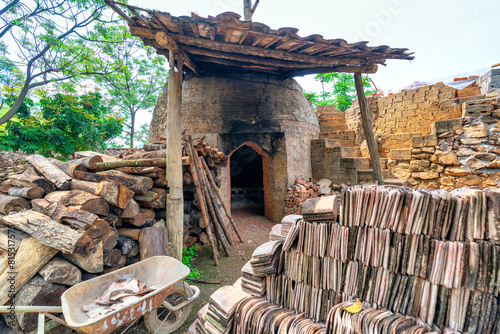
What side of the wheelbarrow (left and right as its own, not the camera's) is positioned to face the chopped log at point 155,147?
left

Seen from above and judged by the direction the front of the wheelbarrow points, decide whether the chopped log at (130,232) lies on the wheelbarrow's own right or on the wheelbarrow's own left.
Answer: on the wheelbarrow's own left

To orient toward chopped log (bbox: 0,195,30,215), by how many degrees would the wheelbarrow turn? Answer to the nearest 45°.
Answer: approximately 135° to its left

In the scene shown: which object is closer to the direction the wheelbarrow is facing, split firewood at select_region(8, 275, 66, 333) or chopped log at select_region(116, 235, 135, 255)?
the chopped log

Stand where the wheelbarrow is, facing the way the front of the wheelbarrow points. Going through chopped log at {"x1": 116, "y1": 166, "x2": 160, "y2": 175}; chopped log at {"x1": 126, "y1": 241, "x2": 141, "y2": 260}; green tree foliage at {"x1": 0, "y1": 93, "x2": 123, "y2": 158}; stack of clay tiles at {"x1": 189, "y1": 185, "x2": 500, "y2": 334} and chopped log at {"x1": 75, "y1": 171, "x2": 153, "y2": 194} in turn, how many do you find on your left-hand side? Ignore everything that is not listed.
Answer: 4

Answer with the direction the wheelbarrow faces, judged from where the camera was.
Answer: facing to the right of the viewer

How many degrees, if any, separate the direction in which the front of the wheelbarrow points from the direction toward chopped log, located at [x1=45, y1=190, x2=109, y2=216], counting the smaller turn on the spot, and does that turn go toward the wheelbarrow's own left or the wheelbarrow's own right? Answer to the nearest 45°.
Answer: approximately 135° to the wheelbarrow's own left

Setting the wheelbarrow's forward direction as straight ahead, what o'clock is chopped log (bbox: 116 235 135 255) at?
The chopped log is roughly at 9 o'clock from the wheelbarrow.

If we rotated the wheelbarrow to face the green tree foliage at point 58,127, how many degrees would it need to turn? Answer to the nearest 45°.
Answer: approximately 90° to its left

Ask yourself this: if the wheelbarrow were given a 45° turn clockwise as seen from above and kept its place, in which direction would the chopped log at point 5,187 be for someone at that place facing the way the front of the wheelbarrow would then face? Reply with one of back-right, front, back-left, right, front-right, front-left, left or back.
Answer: back

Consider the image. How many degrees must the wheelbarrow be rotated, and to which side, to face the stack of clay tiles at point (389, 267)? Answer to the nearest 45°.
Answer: approximately 45° to its right

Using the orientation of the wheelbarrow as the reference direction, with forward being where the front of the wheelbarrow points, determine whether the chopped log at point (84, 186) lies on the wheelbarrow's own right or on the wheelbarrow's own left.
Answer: on the wheelbarrow's own left

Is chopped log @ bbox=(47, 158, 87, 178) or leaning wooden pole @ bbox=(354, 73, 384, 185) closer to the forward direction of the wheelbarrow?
the leaning wooden pole

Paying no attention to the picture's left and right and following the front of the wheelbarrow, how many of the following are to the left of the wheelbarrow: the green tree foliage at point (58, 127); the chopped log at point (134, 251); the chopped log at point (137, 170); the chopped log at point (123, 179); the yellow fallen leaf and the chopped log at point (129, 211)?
5

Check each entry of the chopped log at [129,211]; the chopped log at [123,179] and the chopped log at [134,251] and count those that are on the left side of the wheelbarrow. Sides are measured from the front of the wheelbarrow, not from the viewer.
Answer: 3
